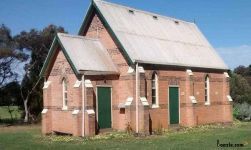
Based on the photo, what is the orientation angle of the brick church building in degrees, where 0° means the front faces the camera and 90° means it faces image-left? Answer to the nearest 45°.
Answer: approximately 45°

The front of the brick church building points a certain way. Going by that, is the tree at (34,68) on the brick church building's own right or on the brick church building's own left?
on the brick church building's own right

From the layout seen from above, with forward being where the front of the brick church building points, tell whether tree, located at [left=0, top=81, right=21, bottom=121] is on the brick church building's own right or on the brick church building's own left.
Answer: on the brick church building's own right

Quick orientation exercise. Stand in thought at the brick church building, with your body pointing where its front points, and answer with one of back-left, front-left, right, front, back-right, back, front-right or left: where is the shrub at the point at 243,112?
left
